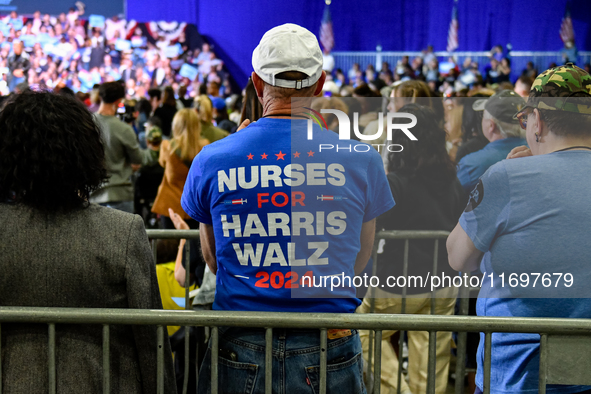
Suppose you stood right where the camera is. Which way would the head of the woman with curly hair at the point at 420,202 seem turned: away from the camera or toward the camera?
away from the camera

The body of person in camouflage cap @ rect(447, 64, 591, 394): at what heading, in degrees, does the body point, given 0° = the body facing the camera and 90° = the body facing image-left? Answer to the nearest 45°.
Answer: approximately 135°

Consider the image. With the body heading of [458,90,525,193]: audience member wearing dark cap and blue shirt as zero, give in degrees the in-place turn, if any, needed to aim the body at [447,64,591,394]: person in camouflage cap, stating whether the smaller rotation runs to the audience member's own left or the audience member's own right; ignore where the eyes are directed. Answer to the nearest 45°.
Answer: approximately 135° to the audience member's own left

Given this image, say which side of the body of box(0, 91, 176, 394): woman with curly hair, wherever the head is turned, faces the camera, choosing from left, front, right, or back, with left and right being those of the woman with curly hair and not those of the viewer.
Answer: back

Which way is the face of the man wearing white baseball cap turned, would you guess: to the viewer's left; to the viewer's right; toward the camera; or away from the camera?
away from the camera

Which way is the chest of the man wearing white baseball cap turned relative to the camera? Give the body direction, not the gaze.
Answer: away from the camera

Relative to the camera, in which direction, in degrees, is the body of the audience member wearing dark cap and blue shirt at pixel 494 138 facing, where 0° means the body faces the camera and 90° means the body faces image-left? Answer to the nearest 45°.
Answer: approximately 135°

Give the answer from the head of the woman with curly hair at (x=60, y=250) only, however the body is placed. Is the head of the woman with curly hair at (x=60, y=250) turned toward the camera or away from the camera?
away from the camera

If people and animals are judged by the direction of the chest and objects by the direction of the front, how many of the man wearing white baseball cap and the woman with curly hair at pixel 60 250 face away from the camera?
2
